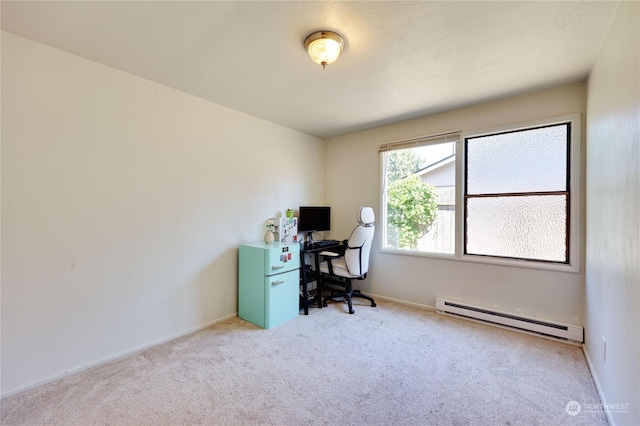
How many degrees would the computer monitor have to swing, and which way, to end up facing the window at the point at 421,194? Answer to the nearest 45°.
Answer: approximately 45° to its left

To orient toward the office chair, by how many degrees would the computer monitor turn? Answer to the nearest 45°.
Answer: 0° — it already faces it

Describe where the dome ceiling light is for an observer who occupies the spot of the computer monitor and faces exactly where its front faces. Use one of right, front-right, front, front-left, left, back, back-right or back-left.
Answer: front-right

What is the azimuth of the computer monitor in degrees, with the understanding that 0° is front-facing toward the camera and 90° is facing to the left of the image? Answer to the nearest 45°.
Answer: approximately 315°
